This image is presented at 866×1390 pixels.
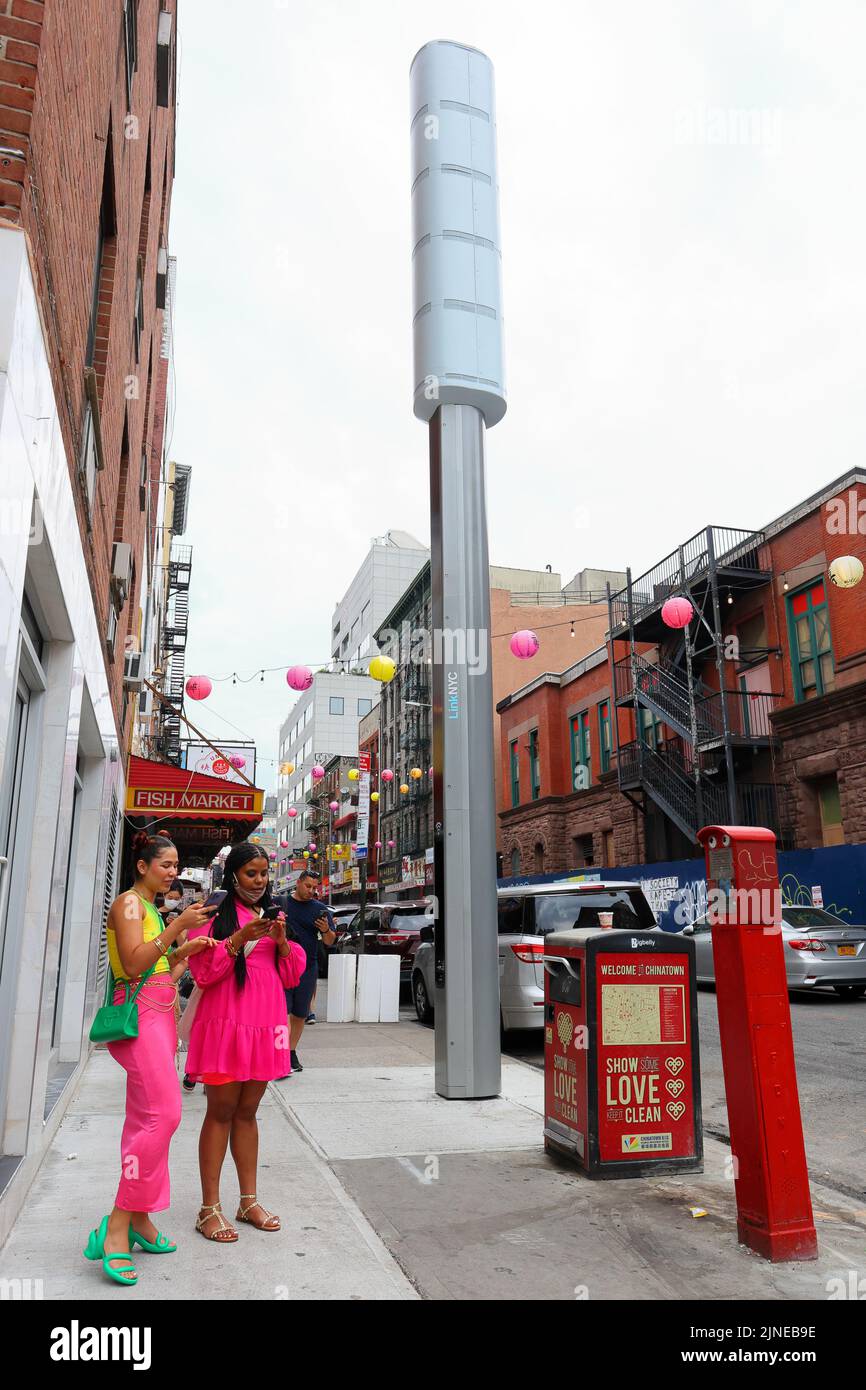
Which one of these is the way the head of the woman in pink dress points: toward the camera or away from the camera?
toward the camera

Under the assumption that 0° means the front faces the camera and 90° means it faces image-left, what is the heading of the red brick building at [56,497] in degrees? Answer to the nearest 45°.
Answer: approximately 270°

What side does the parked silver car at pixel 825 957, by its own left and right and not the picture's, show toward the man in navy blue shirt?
left

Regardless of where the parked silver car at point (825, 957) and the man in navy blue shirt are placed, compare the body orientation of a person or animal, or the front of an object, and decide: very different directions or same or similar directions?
very different directions

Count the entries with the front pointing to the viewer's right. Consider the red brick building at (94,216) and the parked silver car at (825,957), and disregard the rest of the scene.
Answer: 1

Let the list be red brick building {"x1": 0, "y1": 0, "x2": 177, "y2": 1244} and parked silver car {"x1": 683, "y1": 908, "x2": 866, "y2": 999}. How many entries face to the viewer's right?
1

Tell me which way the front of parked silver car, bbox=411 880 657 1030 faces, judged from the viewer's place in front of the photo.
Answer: facing away from the viewer and to the left of the viewer

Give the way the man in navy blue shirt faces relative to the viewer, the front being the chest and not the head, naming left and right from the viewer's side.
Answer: facing the viewer and to the right of the viewer

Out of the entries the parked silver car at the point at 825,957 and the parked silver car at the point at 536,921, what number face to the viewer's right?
0

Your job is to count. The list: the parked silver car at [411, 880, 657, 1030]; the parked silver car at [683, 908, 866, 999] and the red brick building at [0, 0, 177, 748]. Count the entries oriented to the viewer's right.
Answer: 1

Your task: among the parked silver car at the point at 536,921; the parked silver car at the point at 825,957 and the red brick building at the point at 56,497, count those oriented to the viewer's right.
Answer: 1
